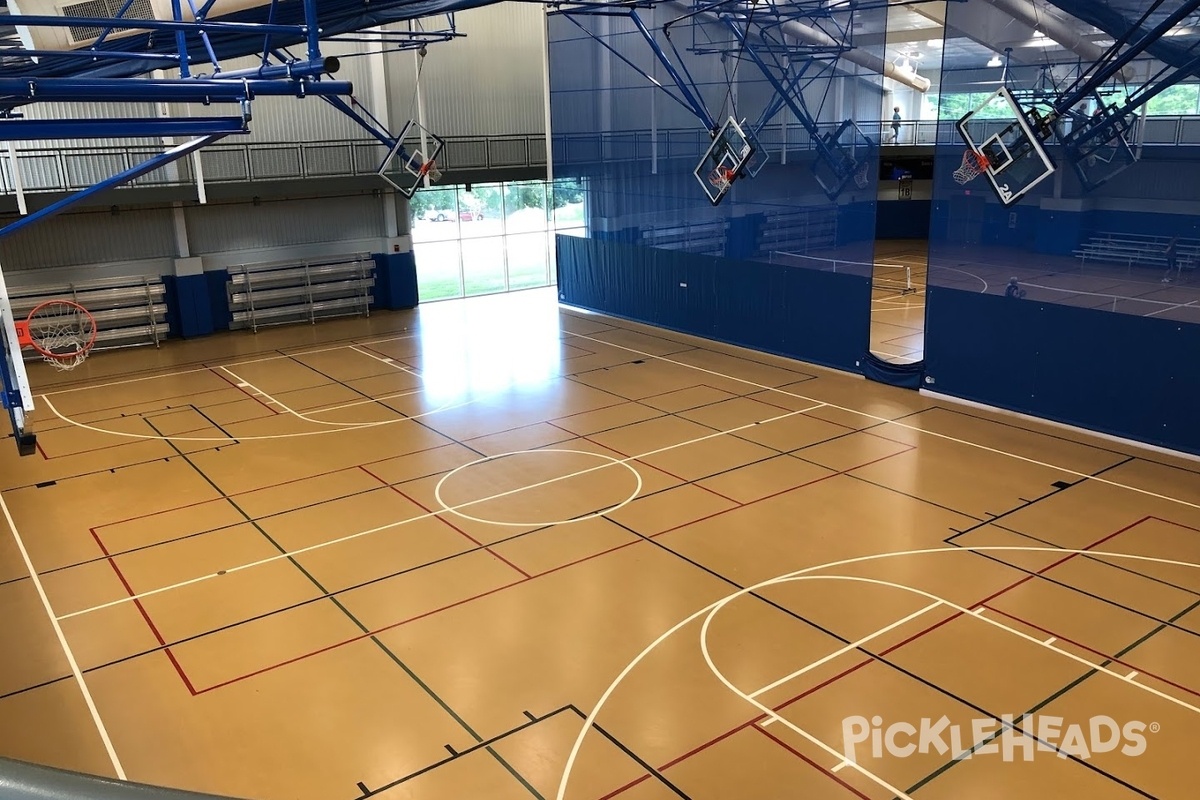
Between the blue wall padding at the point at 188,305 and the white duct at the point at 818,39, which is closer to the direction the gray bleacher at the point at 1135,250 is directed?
the blue wall padding

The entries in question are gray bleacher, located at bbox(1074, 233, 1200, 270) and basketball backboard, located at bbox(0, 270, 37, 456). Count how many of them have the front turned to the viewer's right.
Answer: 1

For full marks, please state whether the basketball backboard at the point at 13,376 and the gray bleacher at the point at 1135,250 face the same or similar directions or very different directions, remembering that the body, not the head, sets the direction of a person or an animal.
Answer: very different directions

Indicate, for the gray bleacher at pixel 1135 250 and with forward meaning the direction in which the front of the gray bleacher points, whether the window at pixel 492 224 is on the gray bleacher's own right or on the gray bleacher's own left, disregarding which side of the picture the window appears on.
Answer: on the gray bleacher's own right

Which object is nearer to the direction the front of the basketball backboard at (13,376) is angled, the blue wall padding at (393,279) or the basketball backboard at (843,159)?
the basketball backboard

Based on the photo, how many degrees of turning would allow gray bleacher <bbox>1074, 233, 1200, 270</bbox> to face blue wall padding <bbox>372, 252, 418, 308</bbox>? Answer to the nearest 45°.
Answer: approximately 45° to its right

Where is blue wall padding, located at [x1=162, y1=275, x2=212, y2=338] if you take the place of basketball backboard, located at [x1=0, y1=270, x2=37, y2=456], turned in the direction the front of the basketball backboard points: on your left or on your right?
on your left

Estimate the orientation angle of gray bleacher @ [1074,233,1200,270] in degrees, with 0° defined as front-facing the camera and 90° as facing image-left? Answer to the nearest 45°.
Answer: approximately 45°

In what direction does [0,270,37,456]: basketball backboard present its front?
to the viewer's right
